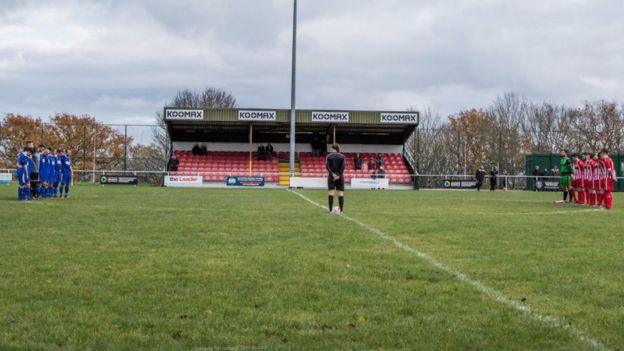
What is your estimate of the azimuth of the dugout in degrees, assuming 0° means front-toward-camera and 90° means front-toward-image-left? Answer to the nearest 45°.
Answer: approximately 0°

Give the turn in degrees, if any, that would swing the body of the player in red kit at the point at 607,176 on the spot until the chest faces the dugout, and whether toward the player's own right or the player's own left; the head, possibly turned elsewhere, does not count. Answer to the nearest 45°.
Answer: approximately 90° to the player's own right

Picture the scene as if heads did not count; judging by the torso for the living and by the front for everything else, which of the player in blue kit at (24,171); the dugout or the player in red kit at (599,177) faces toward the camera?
the dugout

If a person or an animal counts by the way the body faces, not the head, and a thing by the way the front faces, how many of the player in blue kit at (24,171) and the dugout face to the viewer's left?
0

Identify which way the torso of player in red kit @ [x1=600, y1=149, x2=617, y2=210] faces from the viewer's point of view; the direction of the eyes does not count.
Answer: to the viewer's left

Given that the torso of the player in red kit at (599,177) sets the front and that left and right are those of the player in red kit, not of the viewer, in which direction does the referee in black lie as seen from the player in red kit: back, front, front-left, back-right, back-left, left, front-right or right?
front-left

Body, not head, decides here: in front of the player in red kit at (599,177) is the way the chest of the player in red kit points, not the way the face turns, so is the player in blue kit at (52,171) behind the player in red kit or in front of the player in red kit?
in front

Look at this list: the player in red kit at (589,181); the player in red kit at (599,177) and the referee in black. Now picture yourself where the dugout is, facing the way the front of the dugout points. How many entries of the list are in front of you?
3

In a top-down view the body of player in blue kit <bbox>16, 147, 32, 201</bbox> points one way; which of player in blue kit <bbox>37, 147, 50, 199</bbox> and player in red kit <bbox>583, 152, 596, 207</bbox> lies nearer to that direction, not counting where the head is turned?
the player in red kit

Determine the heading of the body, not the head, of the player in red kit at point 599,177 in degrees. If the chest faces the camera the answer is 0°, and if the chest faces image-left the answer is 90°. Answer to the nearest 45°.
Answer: approximately 90°

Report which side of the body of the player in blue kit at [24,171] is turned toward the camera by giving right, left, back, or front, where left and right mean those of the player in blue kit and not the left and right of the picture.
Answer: right
